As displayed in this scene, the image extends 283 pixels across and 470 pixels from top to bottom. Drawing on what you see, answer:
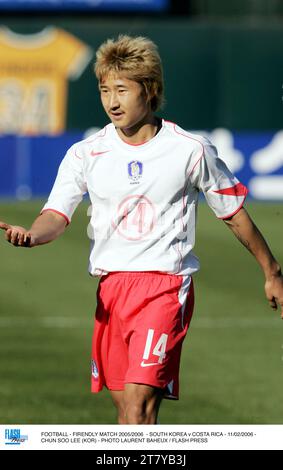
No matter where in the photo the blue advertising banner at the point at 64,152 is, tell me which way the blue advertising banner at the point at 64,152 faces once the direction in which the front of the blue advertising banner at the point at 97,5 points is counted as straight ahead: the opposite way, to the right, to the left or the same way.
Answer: the same way

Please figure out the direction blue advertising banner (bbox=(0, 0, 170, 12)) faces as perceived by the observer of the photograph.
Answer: facing the viewer

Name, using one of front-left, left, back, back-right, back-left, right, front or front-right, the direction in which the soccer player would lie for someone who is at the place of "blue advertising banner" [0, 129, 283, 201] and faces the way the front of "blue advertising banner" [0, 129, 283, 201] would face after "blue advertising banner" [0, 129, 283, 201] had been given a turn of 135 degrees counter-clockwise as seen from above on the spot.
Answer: back-right

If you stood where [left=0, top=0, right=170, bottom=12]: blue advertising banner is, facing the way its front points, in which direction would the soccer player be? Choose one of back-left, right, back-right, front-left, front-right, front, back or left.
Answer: front

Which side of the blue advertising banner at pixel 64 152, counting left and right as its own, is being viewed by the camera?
front

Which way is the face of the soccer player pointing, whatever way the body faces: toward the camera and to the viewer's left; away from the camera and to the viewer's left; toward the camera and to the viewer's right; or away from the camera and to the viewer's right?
toward the camera and to the viewer's left
